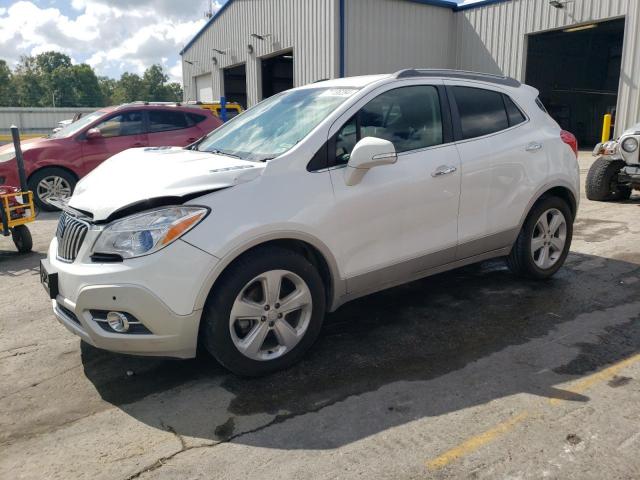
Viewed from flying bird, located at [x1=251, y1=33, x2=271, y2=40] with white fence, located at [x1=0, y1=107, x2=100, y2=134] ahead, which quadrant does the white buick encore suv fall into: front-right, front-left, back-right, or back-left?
back-left

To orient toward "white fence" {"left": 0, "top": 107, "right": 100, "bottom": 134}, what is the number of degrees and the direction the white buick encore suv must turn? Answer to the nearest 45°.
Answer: approximately 90° to its right

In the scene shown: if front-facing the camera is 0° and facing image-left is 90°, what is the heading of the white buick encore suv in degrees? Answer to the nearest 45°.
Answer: approximately 45°

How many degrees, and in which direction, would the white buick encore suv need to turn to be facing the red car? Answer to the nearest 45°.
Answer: approximately 90° to its right
